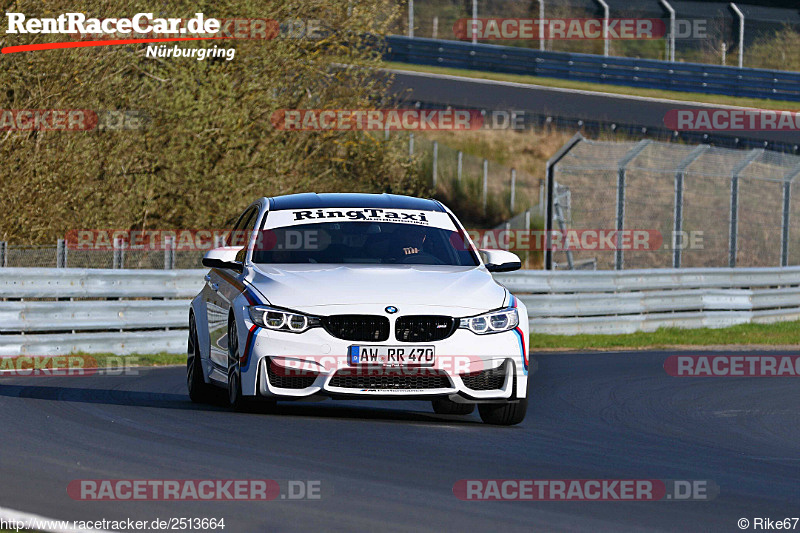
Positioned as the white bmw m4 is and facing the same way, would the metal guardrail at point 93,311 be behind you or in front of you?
behind

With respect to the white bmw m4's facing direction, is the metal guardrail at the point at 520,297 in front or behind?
behind

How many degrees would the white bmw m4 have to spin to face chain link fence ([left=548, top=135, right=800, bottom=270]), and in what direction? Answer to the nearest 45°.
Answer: approximately 180°

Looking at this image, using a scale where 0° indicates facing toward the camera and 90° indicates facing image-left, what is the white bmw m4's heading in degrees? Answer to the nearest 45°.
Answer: approximately 0°

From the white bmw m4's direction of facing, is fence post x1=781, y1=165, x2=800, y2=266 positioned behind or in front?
behind

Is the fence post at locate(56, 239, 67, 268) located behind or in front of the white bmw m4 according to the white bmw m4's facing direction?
behind

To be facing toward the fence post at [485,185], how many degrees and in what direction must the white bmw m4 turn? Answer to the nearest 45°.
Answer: approximately 180°

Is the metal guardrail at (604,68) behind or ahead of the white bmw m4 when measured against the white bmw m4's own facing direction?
behind

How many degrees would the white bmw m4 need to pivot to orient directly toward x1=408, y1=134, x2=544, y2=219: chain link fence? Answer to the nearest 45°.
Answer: approximately 180°
